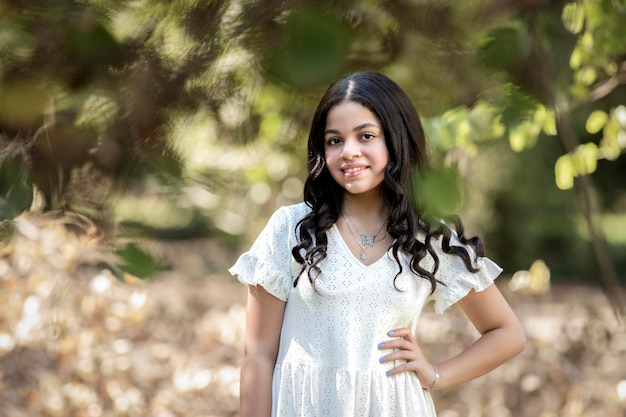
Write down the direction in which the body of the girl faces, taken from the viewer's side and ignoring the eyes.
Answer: toward the camera
